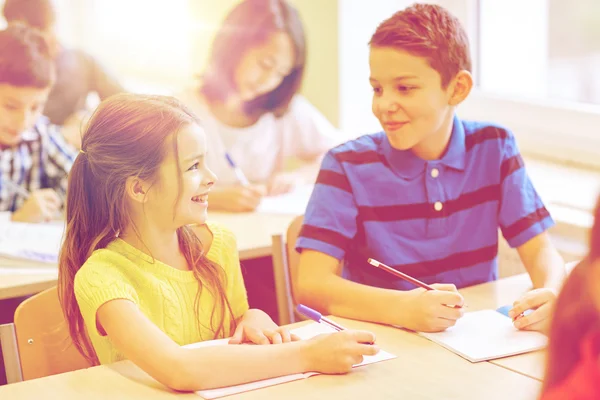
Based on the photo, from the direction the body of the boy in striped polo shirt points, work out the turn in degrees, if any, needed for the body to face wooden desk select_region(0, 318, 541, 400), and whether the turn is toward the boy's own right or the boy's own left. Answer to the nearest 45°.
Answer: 0° — they already face it

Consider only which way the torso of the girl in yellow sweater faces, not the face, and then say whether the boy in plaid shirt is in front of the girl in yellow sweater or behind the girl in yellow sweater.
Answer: behind

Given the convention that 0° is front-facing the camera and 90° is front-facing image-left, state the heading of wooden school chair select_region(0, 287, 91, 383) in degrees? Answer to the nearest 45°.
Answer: approximately 315°

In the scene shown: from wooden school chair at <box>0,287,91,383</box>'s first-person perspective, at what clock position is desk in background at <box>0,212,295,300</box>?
The desk in background is roughly at 9 o'clock from the wooden school chair.

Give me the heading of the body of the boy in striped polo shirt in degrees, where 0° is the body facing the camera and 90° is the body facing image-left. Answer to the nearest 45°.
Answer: approximately 0°

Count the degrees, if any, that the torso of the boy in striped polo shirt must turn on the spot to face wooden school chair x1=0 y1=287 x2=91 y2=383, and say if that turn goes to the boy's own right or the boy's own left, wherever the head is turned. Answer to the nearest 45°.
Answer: approximately 45° to the boy's own right

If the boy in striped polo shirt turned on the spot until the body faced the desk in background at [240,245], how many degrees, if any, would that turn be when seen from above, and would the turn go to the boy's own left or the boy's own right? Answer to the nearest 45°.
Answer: approximately 135° to the boy's own right

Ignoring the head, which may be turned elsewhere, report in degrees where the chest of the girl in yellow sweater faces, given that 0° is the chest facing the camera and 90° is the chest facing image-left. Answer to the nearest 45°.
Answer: approximately 315°

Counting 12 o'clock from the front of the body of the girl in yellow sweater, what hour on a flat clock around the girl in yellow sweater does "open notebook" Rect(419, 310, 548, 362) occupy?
The open notebook is roughly at 11 o'clock from the girl in yellow sweater.

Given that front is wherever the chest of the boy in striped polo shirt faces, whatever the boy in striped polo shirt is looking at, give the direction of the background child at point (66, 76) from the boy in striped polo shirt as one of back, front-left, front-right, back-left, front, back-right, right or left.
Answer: back-right

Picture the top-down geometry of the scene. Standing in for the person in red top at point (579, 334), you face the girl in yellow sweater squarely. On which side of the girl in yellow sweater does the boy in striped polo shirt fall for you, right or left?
right
